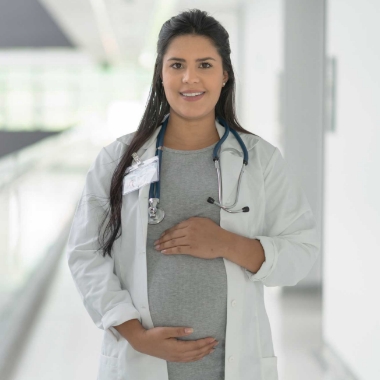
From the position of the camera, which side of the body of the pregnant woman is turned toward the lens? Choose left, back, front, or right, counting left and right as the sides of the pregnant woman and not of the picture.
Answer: front
